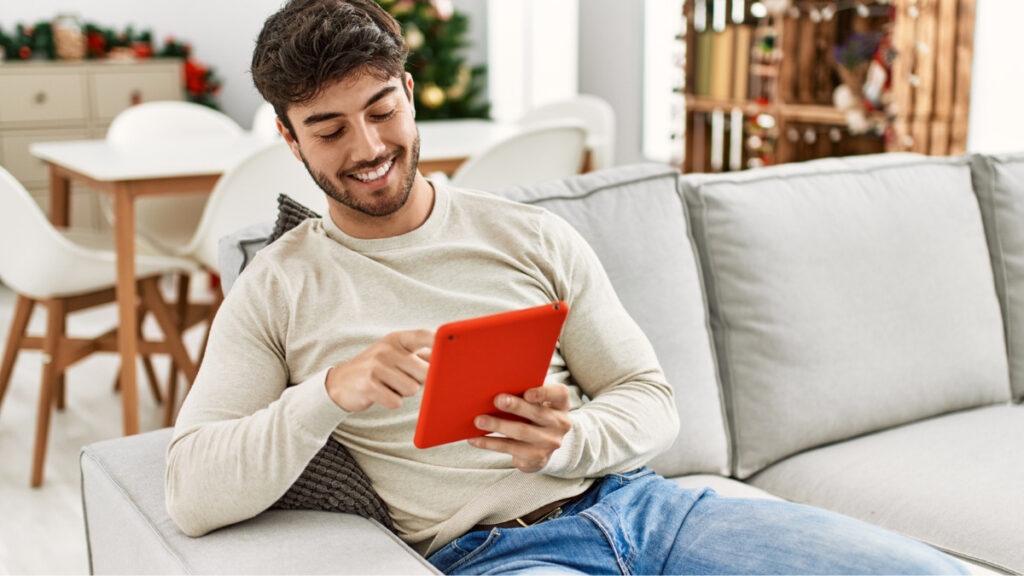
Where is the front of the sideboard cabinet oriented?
toward the camera

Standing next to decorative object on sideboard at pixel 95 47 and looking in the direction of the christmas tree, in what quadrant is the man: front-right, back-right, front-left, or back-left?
front-right

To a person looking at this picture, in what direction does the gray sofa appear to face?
facing the viewer and to the right of the viewer

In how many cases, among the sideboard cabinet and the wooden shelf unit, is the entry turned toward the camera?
2

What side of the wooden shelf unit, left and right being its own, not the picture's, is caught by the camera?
front

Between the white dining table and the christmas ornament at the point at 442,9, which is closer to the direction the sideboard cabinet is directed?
the white dining table

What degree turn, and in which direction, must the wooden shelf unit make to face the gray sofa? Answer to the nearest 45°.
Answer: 0° — it already faces it

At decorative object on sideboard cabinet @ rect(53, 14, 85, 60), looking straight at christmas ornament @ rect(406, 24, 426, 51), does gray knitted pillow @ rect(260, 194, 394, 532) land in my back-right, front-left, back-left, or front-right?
front-right

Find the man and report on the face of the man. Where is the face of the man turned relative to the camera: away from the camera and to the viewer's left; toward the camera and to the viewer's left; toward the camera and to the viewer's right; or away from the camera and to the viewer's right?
toward the camera and to the viewer's right

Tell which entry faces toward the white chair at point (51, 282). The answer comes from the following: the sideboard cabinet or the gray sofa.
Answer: the sideboard cabinet

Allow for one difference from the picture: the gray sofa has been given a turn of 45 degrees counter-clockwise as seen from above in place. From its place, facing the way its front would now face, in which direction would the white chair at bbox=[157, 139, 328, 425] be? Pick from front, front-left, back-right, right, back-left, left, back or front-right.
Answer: back-left

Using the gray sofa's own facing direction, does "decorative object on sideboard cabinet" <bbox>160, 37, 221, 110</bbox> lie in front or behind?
behind

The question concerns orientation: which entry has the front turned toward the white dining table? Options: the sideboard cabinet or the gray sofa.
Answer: the sideboard cabinet

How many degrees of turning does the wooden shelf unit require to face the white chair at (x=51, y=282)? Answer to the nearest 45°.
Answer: approximately 45° to its right

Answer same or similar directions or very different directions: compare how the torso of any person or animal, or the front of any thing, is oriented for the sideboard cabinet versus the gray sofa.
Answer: same or similar directions
